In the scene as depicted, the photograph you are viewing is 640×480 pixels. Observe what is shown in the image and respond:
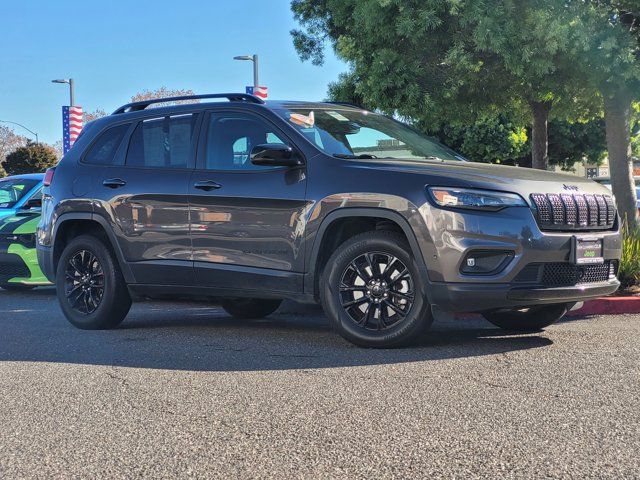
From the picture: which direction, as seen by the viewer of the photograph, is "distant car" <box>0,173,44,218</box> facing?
facing the viewer and to the left of the viewer

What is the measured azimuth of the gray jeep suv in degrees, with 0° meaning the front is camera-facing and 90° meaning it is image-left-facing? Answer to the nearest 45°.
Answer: approximately 315°

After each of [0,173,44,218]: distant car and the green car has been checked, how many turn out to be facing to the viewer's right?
0

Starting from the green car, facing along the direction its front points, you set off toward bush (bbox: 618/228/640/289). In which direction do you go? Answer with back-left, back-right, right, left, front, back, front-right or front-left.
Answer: left

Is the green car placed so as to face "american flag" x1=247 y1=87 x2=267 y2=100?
no

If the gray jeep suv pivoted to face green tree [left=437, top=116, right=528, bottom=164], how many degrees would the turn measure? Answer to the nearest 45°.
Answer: approximately 135° to its left

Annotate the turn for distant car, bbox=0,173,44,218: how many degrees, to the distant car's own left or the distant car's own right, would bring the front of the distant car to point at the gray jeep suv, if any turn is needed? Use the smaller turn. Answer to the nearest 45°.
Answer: approximately 45° to the distant car's own left

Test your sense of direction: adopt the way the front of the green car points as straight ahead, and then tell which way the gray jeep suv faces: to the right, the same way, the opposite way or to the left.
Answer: to the left

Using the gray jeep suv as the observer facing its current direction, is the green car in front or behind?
behind

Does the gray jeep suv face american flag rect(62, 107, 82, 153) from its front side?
no

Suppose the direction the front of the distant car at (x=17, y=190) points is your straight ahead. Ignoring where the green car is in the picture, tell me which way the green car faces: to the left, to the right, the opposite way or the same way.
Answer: the same way
